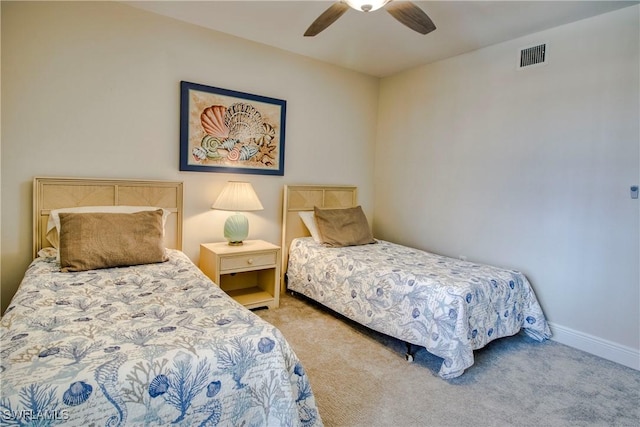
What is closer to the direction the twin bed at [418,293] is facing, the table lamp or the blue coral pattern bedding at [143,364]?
the blue coral pattern bedding

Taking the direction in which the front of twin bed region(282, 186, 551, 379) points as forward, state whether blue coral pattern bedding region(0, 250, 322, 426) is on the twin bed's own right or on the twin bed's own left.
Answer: on the twin bed's own right

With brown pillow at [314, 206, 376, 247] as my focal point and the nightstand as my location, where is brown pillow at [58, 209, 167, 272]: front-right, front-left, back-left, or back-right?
back-right

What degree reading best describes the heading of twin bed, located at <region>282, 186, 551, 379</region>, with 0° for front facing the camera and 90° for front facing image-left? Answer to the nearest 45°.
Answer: approximately 315°

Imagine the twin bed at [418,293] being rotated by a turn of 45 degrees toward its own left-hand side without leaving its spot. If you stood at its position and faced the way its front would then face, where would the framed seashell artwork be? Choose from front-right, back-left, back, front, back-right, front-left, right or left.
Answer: back

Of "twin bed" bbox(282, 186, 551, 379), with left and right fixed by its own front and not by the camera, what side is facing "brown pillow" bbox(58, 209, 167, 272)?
right

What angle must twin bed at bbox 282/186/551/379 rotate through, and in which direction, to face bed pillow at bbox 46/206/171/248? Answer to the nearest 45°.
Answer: approximately 135° to its right

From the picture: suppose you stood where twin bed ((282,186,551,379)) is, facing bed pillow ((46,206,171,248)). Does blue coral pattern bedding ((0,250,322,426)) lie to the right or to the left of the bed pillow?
left
